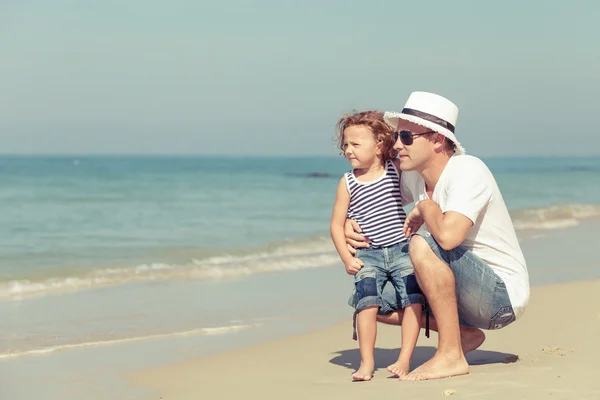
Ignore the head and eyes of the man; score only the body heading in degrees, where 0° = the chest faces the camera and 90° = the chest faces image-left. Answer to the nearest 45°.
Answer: approximately 90°
